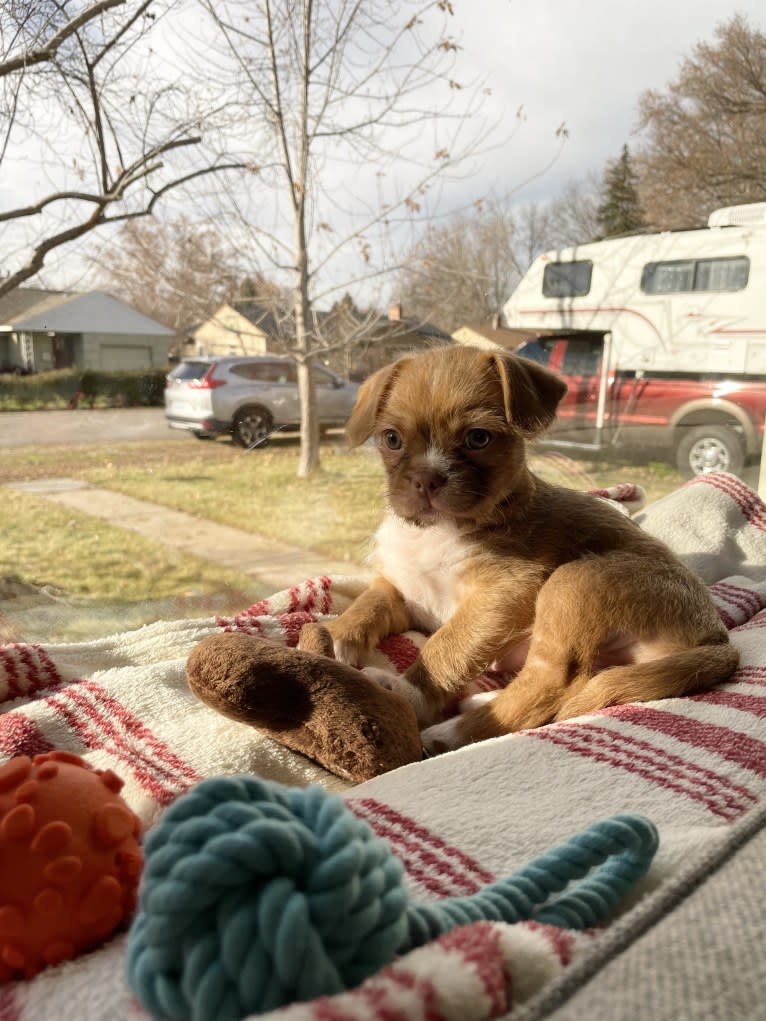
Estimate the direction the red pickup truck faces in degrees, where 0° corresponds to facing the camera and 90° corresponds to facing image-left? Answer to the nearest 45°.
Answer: approximately 90°

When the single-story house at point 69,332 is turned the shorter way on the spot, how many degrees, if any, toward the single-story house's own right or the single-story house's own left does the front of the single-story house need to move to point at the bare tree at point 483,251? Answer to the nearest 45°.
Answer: approximately 90° to the single-story house's own left

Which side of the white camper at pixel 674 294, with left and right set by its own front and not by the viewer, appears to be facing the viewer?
left

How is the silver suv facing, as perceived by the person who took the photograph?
facing away from the viewer and to the right of the viewer

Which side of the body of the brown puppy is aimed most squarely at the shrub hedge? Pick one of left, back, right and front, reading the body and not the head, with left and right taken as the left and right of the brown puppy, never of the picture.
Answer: right

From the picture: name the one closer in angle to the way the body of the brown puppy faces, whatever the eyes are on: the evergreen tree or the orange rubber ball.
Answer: the orange rubber ball

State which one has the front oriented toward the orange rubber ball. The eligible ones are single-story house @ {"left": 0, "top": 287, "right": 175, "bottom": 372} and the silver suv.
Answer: the single-story house
